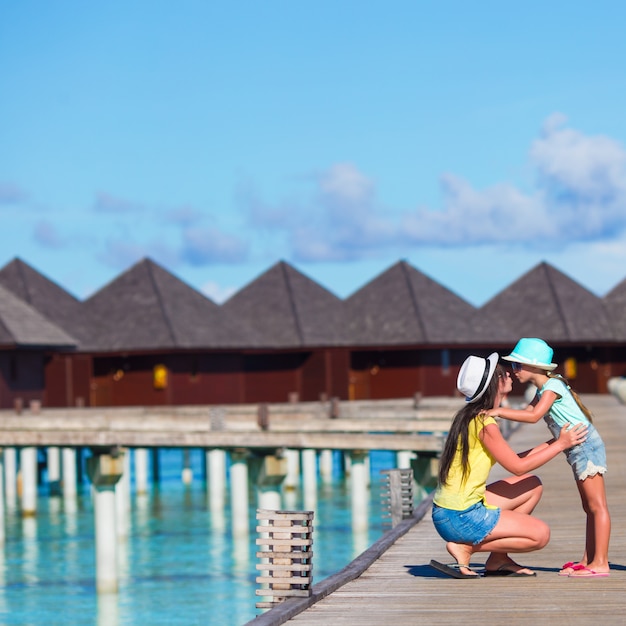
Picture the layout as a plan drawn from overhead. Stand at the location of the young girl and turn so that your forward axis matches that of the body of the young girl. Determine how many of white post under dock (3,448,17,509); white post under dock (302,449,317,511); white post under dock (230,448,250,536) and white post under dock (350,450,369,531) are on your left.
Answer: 0

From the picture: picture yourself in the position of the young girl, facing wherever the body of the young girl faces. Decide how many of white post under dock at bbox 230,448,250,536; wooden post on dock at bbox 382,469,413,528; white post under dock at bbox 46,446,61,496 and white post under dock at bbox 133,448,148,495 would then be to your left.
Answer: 0

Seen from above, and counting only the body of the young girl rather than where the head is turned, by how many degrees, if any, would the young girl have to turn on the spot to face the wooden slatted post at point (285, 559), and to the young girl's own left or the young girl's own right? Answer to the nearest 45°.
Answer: approximately 45° to the young girl's own left

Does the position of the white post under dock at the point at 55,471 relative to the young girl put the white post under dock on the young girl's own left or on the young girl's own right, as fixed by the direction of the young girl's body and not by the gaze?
on the young girl's own right

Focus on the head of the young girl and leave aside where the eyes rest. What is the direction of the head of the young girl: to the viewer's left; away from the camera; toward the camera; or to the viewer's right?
to the viewer's left

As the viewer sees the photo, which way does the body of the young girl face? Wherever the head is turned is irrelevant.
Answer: to the viewer's left

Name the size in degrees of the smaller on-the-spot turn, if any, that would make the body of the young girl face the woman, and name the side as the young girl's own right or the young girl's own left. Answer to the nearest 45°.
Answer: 0° — they already face them

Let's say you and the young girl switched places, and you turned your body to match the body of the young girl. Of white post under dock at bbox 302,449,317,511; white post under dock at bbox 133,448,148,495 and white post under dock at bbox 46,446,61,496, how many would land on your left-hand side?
0

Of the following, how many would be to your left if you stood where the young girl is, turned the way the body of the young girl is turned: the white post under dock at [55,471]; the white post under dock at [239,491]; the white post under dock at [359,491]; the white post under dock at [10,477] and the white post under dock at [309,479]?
0

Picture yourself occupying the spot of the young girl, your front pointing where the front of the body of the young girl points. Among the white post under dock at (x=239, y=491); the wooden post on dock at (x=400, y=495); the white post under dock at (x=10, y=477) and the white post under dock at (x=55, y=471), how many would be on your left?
0

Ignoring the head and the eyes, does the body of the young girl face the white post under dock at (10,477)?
no

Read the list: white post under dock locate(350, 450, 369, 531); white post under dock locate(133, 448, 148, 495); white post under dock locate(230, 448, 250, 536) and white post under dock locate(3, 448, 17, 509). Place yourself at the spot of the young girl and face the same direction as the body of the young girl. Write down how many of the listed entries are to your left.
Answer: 0

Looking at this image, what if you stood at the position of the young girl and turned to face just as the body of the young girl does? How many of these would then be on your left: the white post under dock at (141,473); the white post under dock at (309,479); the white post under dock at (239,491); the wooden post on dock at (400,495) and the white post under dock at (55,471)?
0

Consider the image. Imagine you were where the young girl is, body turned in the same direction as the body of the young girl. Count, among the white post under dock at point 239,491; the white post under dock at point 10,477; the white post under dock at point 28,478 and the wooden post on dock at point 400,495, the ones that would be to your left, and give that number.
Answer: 0

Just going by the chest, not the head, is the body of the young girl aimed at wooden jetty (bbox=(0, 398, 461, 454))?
no

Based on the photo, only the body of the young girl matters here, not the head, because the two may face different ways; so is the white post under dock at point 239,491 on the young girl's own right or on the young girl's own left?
on the young girl's own right

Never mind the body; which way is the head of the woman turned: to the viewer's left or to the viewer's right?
to the viewer's right

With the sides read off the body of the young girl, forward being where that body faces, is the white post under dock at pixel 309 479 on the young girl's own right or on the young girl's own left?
on the young girl's own right

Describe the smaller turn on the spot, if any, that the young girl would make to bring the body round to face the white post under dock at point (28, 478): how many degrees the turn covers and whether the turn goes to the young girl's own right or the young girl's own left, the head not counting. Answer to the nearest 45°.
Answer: approximately 45° to the young girl's own right

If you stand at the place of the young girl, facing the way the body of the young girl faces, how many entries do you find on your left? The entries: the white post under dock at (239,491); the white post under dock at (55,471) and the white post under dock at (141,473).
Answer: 0
